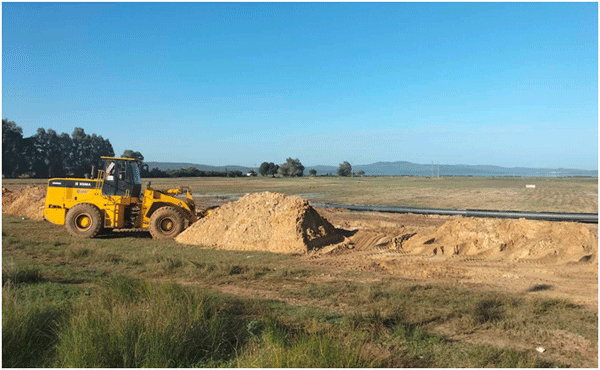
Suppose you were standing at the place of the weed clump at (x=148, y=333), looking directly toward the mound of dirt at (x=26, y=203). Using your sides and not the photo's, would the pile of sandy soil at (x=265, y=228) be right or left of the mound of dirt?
right

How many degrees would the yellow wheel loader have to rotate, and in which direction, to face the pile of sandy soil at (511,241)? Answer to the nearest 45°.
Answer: approximately 45° to its right

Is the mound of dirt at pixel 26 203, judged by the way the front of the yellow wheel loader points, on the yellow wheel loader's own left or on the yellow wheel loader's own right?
on the yellow wheel loader's own left

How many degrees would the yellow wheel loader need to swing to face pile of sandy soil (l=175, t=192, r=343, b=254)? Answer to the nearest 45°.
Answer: approximately 45° to its right

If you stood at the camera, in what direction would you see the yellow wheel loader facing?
facing to the right of the viewer

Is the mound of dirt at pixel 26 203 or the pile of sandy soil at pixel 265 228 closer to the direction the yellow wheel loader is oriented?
the pile of sandy soil
